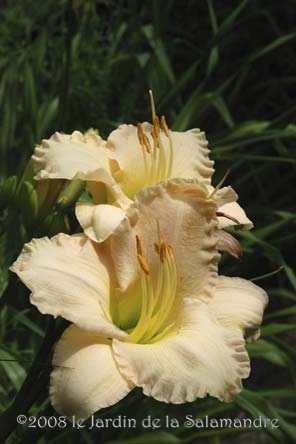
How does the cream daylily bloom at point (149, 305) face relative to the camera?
toward the camera

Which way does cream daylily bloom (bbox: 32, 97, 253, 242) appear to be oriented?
toward the camera

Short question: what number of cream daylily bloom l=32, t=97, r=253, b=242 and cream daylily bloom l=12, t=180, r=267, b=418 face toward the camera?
2
